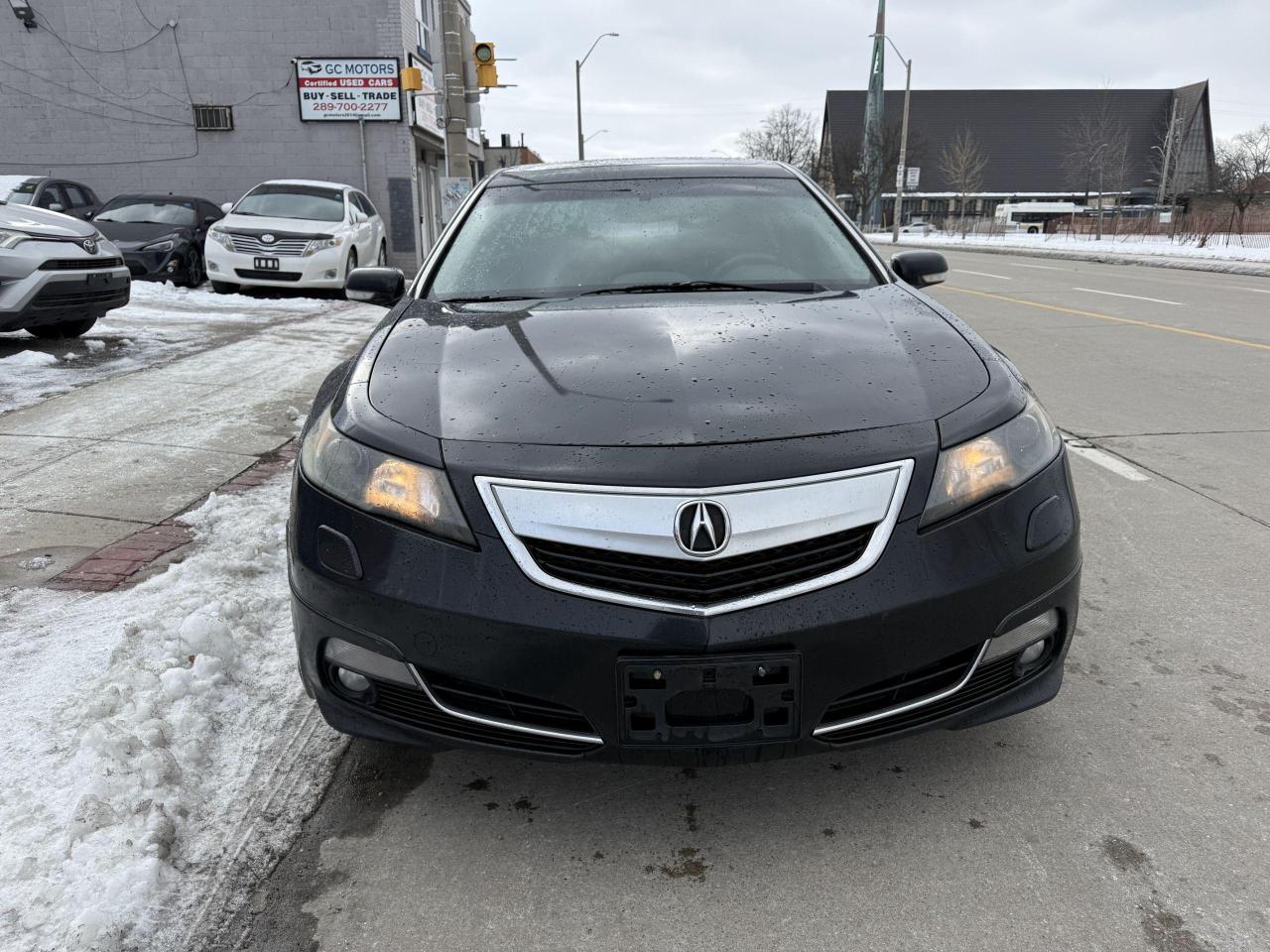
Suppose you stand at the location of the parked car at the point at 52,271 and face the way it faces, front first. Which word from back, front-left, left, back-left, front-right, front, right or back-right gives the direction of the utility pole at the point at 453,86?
left

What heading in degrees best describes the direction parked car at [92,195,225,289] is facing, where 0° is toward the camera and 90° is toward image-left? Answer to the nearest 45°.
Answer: approximately 45°

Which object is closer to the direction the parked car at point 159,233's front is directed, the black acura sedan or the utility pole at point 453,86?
the black acura sedan

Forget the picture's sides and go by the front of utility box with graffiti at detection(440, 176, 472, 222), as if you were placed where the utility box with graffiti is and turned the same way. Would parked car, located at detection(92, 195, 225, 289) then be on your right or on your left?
on your right

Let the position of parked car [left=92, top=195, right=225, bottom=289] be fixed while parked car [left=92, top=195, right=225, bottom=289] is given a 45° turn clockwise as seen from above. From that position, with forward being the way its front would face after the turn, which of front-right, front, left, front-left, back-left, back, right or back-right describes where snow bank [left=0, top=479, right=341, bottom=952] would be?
left

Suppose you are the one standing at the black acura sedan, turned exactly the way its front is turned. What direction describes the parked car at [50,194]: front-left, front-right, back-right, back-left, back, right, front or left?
back-right

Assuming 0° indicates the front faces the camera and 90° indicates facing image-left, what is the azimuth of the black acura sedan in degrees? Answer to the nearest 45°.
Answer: approximately 0°

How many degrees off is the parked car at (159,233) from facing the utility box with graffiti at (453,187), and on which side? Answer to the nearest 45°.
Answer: approximately 135° to its left

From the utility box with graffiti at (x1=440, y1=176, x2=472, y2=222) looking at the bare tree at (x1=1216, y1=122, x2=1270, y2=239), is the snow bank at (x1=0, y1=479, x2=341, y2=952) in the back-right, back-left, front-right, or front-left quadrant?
back-right

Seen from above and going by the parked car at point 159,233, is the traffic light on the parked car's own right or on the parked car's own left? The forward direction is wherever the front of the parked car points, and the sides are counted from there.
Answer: on the parked car's own left
